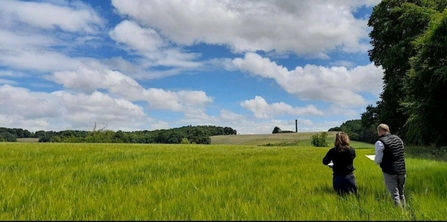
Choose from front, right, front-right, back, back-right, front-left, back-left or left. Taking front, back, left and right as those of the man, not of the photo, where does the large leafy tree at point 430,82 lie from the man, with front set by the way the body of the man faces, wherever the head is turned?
front-right

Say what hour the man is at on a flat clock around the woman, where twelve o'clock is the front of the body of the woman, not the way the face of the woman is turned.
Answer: The man is roughly at 4 o'clock from the woman.

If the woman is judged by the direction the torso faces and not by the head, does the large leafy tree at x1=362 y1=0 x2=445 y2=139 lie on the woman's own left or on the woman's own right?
on the woman's own right

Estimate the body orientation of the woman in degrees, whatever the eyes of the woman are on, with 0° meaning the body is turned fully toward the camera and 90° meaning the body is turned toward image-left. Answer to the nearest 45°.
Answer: approximately 135°

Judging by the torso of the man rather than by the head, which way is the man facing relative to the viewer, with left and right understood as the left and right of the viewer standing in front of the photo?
facing away from the viewer and to the left of the viewer

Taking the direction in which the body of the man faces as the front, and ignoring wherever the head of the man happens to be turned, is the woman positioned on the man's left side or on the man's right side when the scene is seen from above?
on the man's left side

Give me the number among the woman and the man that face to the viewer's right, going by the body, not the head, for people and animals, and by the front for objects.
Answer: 0

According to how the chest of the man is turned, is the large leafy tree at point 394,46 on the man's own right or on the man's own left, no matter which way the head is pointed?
on the man's own right

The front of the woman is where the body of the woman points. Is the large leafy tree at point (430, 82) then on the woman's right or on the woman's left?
on the woman's right
